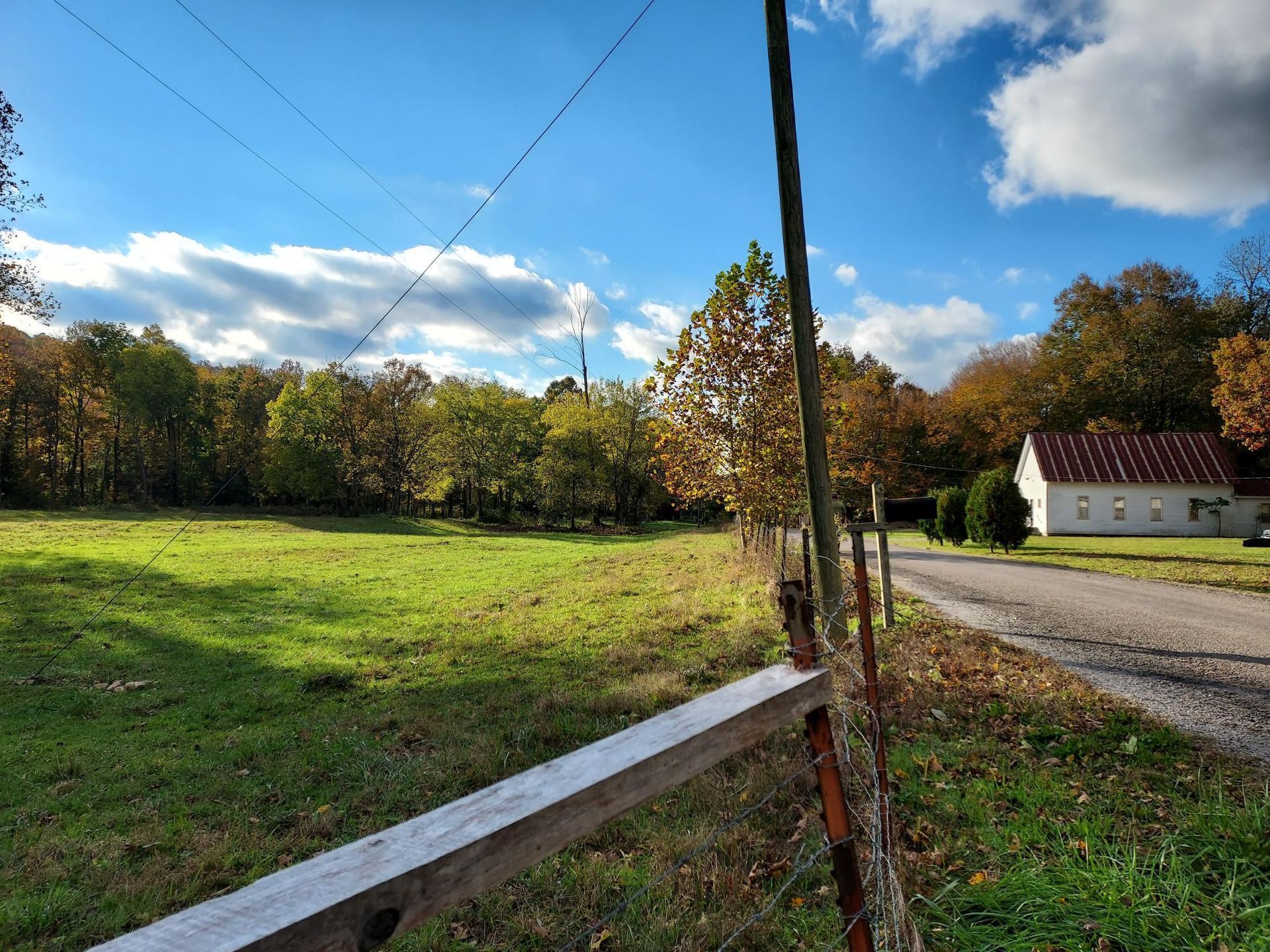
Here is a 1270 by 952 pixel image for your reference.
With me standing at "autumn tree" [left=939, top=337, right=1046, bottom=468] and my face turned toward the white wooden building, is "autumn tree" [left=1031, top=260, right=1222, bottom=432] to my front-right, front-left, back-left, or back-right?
front-left

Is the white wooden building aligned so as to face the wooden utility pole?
no

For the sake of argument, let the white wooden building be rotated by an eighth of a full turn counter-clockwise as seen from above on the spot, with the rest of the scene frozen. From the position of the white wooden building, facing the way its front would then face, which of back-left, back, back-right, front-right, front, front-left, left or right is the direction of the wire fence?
front-left

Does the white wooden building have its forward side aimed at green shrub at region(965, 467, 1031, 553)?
no

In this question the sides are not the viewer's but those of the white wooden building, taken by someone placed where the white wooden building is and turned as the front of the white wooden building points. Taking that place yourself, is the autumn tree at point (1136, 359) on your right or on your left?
on your right

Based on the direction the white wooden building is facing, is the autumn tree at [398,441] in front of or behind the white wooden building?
in front

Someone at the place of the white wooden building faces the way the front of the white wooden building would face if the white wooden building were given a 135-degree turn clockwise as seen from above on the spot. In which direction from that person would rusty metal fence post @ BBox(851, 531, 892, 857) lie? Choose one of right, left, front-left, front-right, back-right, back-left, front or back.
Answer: back-right

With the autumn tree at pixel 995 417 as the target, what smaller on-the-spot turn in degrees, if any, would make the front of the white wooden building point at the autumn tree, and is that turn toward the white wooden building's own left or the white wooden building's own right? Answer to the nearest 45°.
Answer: approximately 45° to the white wooden building's own right
